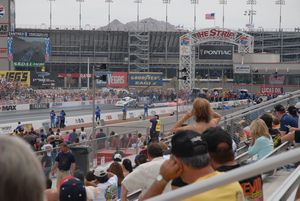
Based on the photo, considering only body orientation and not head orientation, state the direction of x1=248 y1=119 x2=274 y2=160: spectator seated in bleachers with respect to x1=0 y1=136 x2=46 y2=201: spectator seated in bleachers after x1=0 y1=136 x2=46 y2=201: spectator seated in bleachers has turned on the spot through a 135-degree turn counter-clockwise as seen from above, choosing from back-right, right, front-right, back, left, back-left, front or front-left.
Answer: back

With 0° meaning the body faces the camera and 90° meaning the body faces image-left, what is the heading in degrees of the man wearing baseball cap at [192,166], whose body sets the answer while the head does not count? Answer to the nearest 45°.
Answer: approximately 135°

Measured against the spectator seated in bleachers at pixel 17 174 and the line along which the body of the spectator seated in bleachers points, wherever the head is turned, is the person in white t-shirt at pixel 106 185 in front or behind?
in front

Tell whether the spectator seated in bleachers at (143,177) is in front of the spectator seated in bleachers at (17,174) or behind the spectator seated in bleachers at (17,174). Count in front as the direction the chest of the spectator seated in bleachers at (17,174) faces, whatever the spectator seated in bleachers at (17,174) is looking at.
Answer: in front

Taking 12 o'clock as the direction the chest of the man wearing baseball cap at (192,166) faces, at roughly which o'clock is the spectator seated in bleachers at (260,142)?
The spectator seated in bleachers is roughly at 2 o'clock from the man wearing baseball cap.

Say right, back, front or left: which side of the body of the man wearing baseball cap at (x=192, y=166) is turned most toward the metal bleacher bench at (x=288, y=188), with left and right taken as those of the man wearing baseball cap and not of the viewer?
right

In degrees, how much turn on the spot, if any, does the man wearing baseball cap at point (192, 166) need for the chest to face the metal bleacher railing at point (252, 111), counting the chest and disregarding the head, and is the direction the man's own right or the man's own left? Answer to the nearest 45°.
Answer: approximately 45° to the man's own right

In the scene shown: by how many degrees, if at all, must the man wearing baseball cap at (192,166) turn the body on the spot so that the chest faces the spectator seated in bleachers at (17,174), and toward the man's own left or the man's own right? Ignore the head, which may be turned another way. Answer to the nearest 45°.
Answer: approximately 90° to the man's own left

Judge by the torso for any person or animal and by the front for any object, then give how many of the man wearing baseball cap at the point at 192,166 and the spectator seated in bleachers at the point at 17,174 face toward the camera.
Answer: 0

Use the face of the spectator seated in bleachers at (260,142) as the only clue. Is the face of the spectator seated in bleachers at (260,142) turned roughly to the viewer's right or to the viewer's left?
to the viewer's left

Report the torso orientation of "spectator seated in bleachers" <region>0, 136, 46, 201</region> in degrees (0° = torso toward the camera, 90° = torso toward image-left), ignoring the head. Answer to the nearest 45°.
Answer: approximately 180°
